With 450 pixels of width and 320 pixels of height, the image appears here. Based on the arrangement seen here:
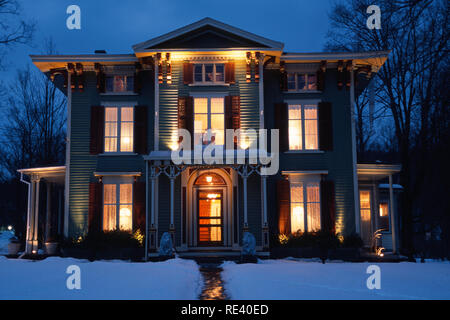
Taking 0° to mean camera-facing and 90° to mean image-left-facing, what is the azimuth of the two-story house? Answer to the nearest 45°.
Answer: approximately 0°
